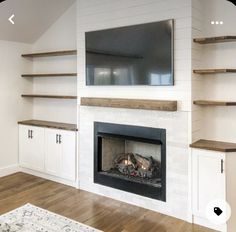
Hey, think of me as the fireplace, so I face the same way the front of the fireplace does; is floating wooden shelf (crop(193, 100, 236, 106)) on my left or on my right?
on my left

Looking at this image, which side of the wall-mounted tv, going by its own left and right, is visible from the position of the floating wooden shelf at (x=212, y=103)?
left
